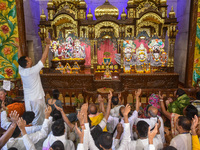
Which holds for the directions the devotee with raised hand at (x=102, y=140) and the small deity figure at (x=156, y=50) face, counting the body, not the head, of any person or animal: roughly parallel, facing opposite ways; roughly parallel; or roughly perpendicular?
roughly parallel, facing opposite ways

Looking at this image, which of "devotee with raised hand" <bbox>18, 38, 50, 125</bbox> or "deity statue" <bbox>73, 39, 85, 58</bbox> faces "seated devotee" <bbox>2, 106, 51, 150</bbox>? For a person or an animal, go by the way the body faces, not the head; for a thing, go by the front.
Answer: the deity statue

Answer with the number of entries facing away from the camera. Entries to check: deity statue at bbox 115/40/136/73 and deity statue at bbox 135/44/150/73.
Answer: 0

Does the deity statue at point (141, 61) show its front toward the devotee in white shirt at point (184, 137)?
yes

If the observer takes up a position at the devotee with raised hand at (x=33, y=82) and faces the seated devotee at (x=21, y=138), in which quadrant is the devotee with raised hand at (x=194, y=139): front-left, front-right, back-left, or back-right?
front-left

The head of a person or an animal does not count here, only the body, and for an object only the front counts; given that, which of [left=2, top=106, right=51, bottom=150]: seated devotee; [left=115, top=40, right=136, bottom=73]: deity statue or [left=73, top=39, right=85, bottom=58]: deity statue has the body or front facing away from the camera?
the seated devotee

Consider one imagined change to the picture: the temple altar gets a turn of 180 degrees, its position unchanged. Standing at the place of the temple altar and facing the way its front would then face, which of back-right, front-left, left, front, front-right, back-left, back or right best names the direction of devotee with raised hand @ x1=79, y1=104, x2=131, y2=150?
back

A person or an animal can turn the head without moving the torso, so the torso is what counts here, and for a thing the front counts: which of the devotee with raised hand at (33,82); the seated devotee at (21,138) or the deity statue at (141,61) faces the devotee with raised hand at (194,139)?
the deity statue

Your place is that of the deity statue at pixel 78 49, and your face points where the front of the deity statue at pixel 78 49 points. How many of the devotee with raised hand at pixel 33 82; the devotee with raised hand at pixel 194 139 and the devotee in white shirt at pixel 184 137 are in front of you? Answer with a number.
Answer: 3

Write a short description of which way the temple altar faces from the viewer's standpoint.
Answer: facing the viewer

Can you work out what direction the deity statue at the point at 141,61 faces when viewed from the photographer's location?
facing the viewer

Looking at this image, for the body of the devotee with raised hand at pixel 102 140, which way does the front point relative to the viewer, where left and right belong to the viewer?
facing away from the viewer

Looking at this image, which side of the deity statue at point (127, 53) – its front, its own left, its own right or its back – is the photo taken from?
front

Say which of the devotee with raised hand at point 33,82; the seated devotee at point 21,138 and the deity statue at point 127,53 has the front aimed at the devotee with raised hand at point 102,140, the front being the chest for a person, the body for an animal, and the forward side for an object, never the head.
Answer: the deity statue

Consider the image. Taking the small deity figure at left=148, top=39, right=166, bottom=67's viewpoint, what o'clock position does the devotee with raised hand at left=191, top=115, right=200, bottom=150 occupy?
The devotee with raised hand is roughly at 12 o'clock from the small deity figure.

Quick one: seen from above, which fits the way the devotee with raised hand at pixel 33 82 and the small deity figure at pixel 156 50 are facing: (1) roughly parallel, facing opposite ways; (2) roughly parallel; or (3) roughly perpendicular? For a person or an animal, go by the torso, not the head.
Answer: roughly parallel, facing opposite ways

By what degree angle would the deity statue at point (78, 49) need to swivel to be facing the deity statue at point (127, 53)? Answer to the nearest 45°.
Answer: approximately 45° to its left

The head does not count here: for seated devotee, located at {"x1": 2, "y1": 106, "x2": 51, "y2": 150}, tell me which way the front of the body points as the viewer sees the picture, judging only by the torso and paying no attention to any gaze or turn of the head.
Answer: away from the camera

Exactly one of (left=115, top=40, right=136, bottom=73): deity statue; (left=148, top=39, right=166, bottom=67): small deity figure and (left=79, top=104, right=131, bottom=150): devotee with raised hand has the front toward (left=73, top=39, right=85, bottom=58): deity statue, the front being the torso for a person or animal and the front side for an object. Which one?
the devotee with raised hand
